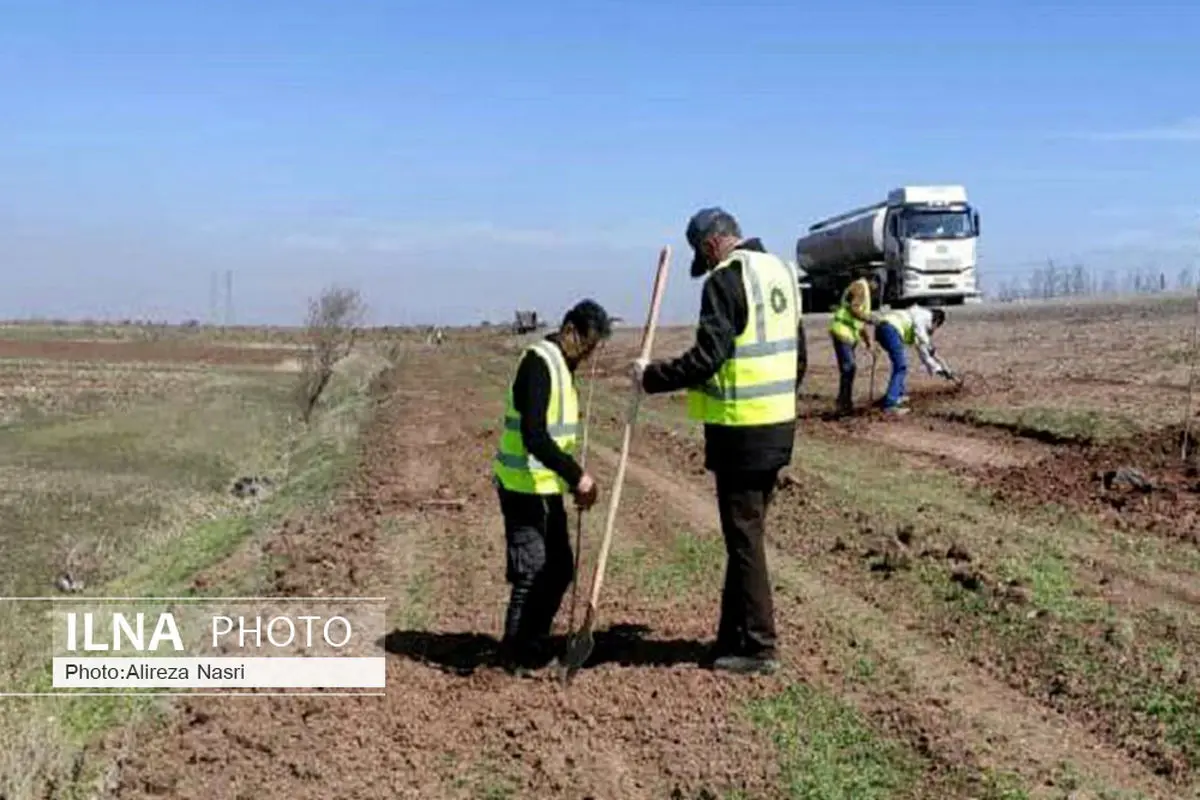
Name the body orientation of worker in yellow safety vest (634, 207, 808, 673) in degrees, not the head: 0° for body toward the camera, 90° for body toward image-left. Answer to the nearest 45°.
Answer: approximately 135°

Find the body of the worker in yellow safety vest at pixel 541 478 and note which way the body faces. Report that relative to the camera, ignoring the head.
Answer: to the viewer's right

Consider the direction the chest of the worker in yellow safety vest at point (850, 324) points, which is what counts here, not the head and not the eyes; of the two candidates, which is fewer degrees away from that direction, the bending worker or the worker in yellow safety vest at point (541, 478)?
the bending worker

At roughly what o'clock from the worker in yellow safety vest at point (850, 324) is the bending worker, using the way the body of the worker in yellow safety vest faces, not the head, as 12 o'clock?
The bending worker is roughly at 12 o'clock from the worker in yellow safety vest.

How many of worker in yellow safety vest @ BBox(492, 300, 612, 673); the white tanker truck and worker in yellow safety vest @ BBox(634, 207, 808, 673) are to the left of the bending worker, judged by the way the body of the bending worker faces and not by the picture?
1

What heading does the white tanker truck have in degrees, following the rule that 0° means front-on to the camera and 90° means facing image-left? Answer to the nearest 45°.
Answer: approximately 315°

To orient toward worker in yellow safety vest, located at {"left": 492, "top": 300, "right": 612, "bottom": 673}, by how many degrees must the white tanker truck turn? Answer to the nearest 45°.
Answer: approximately 45° to its right

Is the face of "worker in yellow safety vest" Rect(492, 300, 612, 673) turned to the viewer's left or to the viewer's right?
to the viewer's right

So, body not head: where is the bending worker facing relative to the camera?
to the viewer's right

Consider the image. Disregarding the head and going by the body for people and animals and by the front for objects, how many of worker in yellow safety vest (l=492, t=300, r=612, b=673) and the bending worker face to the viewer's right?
2

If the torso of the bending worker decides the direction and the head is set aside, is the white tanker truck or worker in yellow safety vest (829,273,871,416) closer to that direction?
the white tanker truck

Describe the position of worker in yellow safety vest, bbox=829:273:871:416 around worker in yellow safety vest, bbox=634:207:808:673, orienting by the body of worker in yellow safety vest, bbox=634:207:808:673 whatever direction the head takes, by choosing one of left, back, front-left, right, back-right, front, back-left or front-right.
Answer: front-right
